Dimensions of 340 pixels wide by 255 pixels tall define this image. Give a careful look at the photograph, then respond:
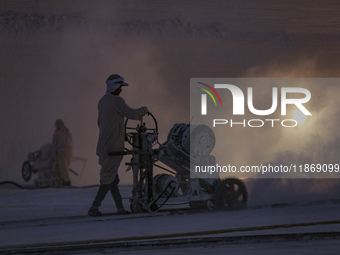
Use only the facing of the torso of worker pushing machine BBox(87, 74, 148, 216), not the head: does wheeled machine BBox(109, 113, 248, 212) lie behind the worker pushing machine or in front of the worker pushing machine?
in front

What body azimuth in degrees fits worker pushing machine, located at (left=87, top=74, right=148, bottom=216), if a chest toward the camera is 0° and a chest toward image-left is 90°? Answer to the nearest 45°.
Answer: approximately 270°

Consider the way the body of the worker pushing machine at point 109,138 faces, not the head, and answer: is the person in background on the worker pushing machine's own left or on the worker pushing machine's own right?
on the worker pushing machine's own left

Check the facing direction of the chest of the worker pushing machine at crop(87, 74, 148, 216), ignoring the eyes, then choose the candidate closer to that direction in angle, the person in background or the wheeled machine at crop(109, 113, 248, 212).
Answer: the wheeled machine
